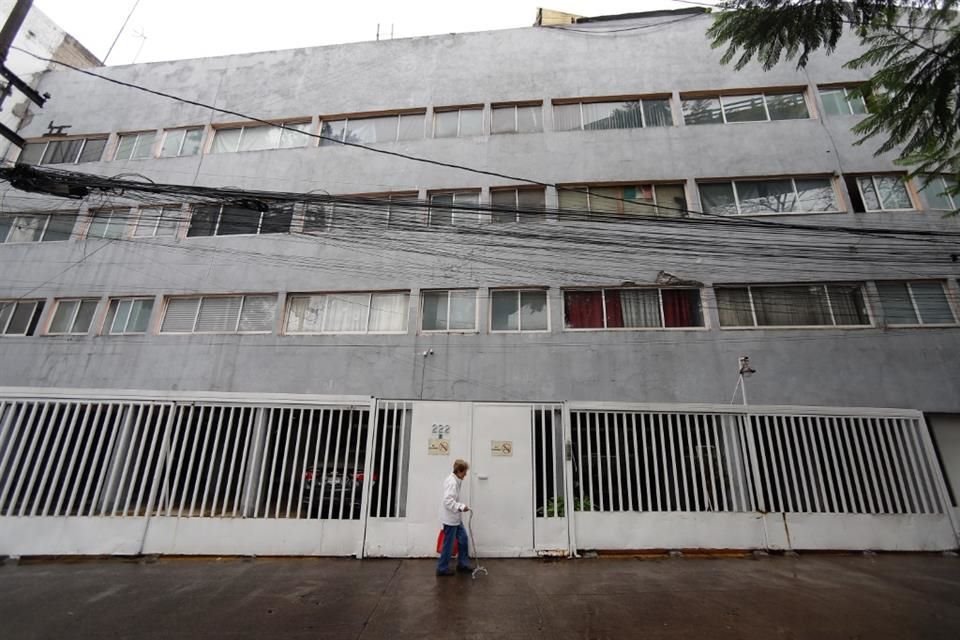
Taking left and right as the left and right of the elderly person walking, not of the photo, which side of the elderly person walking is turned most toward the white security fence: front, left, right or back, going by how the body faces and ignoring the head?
left

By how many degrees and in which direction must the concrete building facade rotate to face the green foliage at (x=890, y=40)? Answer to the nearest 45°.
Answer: approximately 45° to its left

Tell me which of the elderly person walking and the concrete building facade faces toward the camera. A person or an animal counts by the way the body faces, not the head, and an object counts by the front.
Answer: the concrete building facade

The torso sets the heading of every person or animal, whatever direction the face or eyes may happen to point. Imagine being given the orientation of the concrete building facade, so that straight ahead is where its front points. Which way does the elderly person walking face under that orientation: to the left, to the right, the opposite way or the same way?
to the left

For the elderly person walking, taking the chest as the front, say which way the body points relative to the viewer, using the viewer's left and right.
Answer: facing to the right of the viewer

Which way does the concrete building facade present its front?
toward the camera

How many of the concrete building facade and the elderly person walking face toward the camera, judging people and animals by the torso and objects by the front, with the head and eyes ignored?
1

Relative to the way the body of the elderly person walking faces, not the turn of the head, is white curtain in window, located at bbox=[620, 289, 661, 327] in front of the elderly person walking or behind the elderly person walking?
in front
